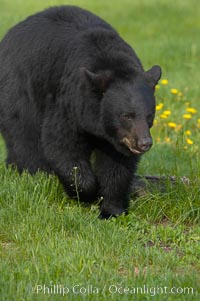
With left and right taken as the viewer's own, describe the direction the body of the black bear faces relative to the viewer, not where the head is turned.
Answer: facing the viewer and to the right of the viewer
